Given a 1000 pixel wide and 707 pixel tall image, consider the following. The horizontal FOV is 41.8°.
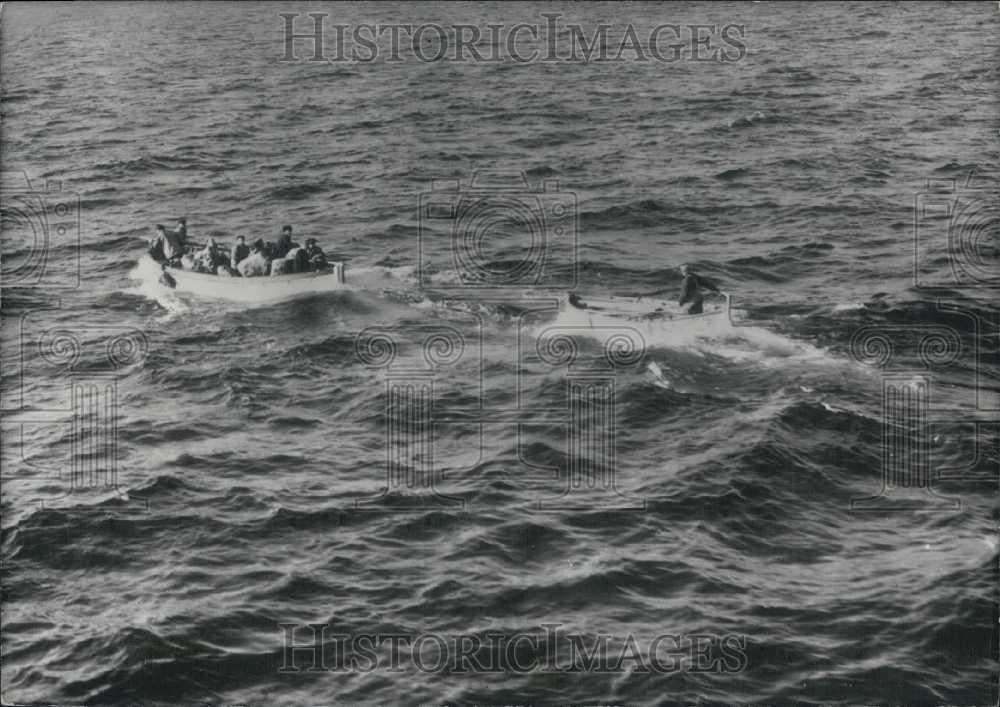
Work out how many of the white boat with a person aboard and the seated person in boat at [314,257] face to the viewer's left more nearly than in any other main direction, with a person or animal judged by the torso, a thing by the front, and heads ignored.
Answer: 2

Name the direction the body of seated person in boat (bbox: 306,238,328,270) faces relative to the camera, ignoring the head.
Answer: to the viewer's left

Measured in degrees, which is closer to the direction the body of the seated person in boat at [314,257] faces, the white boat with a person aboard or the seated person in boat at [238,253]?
the seated person in boat

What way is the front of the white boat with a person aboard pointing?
to the viewer's left

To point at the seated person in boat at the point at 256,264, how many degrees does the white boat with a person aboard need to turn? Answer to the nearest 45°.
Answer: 0° — it already faces them

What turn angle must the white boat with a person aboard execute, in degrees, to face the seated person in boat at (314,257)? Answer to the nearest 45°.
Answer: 0° — it already faces them

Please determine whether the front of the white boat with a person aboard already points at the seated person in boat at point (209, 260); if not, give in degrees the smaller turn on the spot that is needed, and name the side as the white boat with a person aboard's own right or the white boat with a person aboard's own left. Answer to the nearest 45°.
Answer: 0° — it already faces them

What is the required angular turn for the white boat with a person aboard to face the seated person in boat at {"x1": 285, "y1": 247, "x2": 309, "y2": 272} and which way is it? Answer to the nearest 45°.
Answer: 0° — it already faces them
